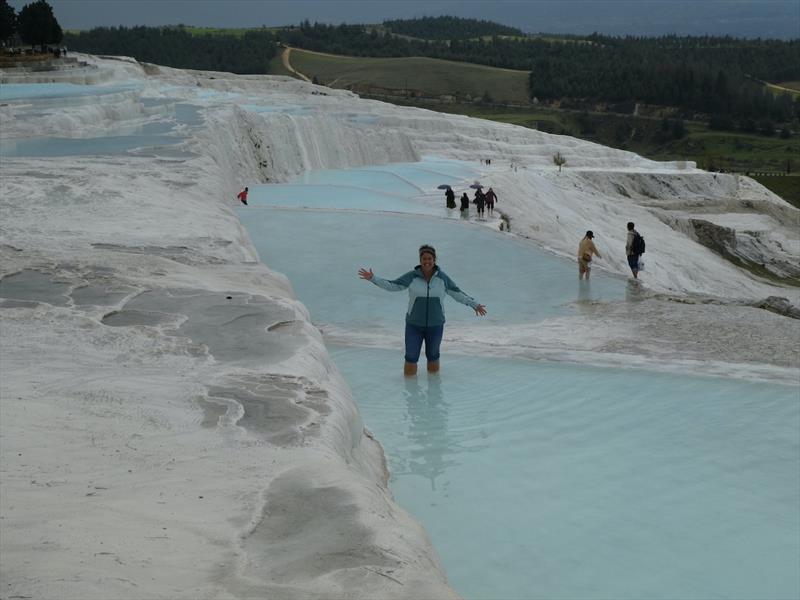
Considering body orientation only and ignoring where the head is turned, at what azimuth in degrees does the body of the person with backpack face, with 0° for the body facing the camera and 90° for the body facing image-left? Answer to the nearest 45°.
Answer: approximately 90°

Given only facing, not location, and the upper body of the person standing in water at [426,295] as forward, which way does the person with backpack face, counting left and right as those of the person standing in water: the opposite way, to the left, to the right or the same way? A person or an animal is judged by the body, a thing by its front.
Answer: to the right

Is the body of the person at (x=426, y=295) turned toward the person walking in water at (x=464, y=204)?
no

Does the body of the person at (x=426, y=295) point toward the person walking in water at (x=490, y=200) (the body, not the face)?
no

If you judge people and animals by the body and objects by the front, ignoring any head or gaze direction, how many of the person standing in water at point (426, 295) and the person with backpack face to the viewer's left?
1

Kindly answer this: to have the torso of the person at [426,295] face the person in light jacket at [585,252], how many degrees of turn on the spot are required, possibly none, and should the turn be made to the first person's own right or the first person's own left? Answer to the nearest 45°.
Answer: approximately 180°

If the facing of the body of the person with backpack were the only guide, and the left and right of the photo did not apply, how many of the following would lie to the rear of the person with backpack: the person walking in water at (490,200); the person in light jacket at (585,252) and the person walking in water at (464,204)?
0

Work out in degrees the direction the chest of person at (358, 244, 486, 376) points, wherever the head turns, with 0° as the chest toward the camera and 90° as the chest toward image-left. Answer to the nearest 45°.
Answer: approximately 0°

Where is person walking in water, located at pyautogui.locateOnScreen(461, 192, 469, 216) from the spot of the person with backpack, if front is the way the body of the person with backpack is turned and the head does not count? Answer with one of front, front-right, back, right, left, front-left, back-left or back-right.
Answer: front-right

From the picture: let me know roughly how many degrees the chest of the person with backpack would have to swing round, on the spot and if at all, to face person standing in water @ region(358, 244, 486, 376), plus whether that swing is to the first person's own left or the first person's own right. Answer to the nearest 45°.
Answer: approximately 90° to the first person's own left

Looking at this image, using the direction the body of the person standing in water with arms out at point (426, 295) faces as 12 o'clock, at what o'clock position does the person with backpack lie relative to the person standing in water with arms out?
The person with backpack is roughly at 7 o'clock from the person standing in water with arms out.

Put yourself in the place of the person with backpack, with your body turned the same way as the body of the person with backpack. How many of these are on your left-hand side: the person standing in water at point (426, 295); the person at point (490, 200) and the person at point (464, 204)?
1

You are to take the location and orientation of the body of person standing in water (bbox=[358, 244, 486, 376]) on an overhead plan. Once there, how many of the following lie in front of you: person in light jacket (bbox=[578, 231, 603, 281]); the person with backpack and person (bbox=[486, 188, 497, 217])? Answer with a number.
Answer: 0

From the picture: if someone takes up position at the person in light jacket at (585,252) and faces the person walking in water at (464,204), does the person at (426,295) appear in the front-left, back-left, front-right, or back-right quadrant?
back-left

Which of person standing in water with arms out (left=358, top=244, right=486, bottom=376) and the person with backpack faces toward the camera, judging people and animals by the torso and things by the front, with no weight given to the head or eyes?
the person standing in water with arms out

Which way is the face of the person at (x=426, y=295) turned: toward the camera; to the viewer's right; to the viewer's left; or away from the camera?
toward the camera

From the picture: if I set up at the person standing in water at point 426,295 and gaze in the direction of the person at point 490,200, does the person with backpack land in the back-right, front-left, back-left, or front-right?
front-right

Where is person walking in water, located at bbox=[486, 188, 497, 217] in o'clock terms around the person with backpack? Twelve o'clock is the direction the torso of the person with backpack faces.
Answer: The person walking in water is roughly at 2 o'clock from the person with backpack.
